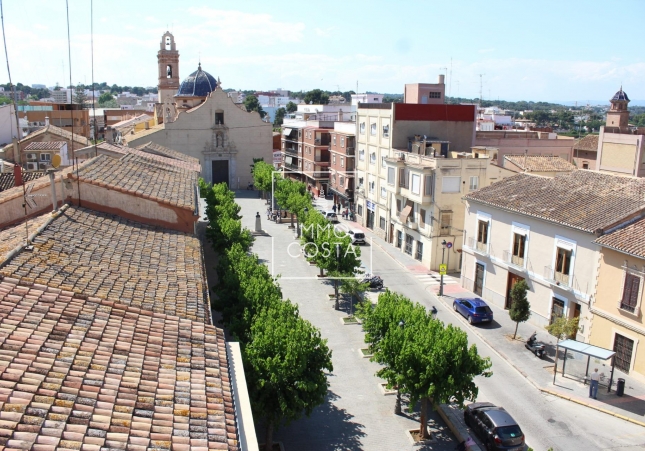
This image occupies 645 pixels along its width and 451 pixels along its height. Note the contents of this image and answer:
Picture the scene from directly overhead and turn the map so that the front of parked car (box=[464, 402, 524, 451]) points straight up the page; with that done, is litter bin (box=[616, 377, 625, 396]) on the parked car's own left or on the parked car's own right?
on the parked car's own right

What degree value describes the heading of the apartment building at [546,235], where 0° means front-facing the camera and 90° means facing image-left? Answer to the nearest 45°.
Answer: approximately 45°

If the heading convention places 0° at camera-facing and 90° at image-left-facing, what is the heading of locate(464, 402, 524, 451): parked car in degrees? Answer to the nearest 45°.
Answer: approximately 135°

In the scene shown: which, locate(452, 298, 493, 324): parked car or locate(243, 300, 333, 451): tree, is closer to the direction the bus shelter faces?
the tree

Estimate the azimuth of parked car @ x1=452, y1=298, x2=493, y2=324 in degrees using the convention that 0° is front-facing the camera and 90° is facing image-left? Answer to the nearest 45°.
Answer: approximately 135°

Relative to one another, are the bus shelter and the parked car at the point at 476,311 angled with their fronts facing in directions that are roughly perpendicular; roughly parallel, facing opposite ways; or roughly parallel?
roughly perpendicular

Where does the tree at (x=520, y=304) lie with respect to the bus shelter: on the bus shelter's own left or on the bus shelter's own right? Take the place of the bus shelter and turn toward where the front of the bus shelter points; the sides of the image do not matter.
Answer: on the bus shelter's own right

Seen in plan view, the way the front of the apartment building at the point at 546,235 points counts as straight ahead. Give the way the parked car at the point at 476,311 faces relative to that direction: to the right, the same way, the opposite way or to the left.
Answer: to the right

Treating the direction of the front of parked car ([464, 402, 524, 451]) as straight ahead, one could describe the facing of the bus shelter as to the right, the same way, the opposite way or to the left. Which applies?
to the left

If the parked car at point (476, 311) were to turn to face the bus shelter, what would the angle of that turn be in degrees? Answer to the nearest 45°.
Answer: approximately 180°

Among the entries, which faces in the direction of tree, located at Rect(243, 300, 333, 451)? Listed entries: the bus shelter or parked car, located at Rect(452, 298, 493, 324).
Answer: the bus shelter

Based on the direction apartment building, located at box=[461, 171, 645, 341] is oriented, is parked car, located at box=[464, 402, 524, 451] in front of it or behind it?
in front

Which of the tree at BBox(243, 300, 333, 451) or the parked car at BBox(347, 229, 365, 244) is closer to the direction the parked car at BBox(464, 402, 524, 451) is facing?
the parked car
